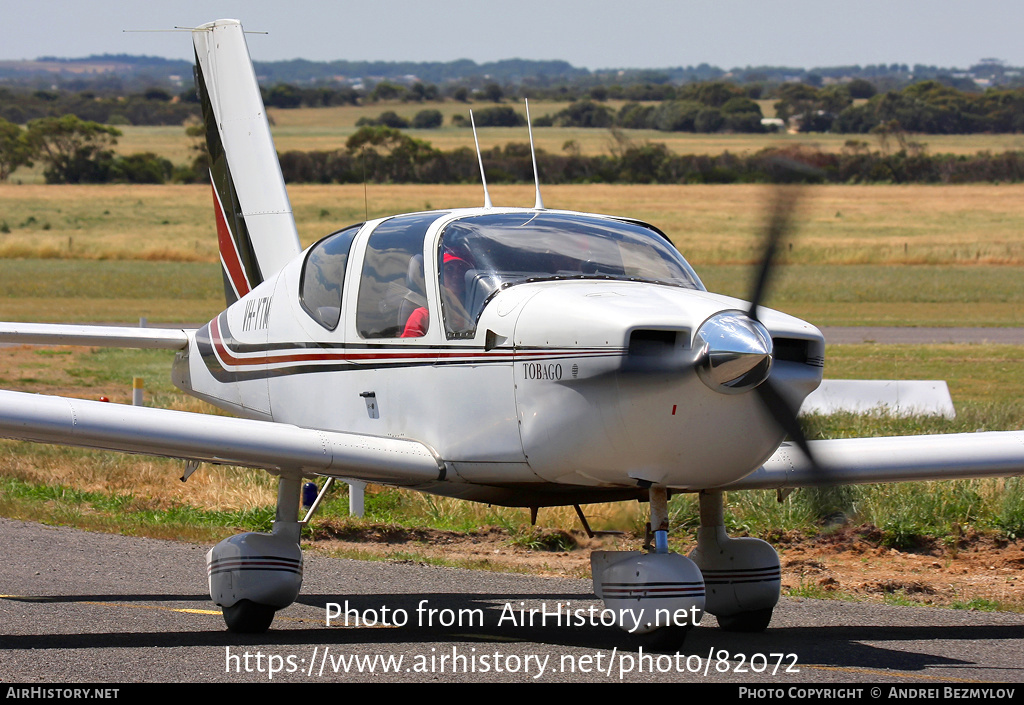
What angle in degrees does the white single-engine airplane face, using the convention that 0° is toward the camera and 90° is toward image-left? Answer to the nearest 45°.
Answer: approximately 315°
